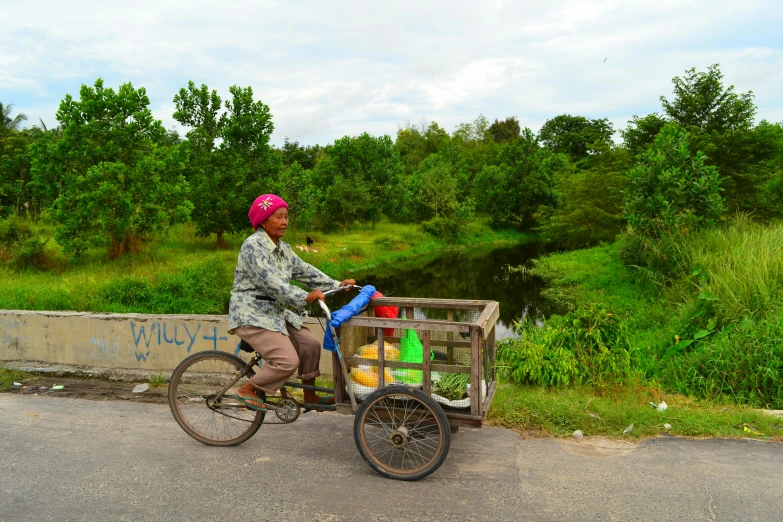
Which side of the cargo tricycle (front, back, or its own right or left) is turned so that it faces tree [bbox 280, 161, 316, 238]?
left

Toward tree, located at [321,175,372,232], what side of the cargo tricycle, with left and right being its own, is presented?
left

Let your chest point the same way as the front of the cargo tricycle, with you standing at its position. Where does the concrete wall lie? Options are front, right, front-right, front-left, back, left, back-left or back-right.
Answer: back-left

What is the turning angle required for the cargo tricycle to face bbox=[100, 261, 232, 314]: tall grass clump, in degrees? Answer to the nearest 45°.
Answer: approximately 90° to its left

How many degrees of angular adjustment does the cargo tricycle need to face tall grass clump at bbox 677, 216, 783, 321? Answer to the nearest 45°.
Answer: approximately 45° to its left

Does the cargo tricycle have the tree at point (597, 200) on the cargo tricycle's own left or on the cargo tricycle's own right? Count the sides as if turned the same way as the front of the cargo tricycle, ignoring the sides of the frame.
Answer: on the cargo tricycle's own left

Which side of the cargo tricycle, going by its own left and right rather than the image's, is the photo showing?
right
